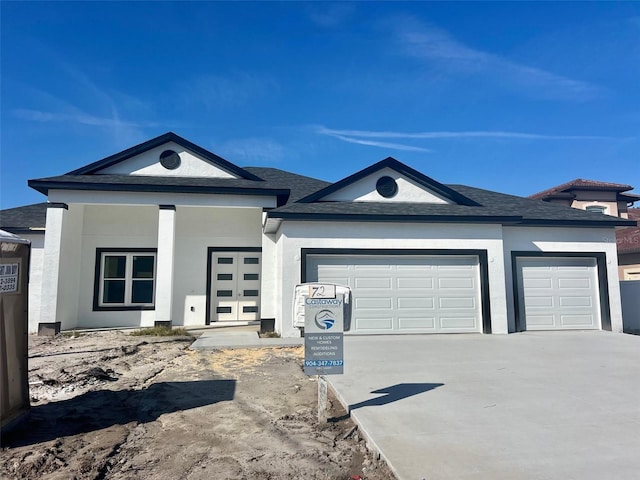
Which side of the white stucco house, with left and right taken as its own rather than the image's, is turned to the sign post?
front

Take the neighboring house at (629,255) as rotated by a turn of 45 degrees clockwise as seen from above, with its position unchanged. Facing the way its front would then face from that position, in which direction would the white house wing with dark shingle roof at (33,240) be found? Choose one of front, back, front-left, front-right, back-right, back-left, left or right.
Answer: front

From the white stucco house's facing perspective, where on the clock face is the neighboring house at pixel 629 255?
The neighboring house is roughly at 8 o'clock from the white stucco house.

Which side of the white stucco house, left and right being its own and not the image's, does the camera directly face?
front

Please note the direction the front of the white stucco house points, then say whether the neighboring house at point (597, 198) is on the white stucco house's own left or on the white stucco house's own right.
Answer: on the white stucco house's own left

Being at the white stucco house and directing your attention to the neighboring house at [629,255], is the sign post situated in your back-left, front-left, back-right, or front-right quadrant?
back-right

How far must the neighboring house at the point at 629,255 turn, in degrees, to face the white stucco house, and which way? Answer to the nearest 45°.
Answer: approximately 45° to its right
